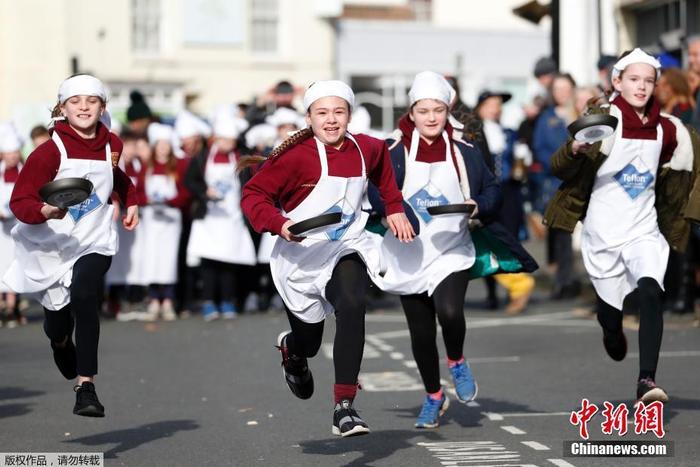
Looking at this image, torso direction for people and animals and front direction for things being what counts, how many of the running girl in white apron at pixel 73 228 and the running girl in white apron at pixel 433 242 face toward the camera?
2

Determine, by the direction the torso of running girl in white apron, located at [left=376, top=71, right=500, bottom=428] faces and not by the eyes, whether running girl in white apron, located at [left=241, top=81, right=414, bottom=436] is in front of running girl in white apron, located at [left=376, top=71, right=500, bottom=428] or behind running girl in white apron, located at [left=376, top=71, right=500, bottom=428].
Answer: in front

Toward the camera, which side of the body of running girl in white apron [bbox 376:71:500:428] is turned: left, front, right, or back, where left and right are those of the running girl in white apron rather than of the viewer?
front

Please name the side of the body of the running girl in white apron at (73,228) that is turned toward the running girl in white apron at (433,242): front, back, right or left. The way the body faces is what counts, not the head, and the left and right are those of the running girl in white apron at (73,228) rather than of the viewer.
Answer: left

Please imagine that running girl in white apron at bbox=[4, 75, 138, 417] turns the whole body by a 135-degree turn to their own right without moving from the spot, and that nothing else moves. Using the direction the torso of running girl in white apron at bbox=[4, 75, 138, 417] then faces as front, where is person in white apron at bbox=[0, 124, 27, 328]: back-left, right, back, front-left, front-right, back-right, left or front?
front-right

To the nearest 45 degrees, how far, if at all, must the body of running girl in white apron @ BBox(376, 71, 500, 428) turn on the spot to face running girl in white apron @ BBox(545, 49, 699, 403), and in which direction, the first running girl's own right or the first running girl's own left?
approximately 90° to the first running girl's own left

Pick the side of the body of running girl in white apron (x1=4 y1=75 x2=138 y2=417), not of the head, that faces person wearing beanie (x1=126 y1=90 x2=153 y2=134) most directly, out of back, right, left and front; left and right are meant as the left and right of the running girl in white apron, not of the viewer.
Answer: back

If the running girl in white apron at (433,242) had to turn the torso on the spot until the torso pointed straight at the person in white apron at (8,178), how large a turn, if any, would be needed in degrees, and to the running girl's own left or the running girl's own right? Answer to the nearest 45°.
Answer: approximately 135° to the running girl's own right

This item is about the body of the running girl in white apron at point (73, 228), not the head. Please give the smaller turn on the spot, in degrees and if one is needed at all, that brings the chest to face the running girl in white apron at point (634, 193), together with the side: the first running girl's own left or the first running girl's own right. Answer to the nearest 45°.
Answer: approximately 90° to the first running girl's own left

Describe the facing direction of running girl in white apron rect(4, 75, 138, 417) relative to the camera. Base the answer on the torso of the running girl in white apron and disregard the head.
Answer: toward the camera

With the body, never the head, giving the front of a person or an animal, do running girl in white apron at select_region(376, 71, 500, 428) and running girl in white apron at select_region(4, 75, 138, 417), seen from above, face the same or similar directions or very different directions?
same or similar directions
